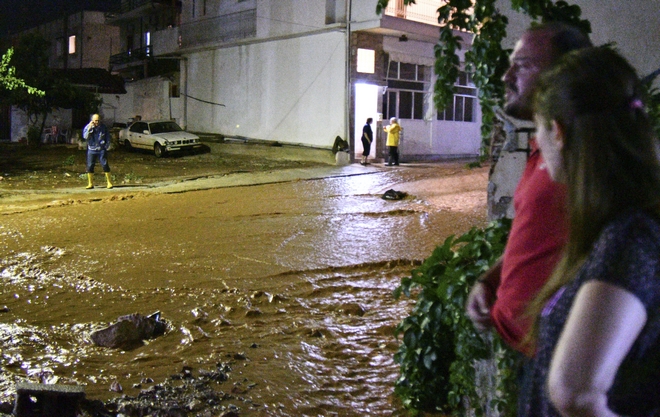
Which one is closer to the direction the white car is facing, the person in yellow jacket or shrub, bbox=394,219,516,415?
the person in yellow jacket

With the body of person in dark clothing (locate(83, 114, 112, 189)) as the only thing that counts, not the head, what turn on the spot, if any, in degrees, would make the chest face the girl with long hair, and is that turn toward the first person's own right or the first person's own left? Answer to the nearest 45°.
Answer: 0° — they already face them

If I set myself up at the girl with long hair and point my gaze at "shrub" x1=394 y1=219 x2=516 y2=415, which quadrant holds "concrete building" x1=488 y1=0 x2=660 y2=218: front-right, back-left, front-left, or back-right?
front-right

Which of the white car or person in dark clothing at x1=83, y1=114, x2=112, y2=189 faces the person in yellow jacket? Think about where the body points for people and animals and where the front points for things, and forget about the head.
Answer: the white car

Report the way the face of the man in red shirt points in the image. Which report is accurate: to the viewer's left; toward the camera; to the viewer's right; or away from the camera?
to the viewer's left

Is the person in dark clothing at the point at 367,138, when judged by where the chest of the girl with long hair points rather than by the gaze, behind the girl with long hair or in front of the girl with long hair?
in front

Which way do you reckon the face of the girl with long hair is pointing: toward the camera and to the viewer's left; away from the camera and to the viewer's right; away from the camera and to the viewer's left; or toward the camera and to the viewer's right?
away from the camera and to the viewer's left

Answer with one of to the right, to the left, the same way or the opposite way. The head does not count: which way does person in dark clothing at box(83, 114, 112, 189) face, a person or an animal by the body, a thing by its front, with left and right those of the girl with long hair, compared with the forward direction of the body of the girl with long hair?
the opposite way

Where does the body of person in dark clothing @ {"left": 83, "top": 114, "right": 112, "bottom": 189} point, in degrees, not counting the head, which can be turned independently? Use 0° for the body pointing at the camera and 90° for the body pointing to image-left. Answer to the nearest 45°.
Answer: approximately 0°

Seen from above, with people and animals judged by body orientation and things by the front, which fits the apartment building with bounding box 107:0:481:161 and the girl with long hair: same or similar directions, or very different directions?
very different directions

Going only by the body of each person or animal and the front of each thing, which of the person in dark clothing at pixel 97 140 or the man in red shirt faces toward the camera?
the person in dark clothing

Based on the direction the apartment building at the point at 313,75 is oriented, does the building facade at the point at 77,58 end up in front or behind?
behind

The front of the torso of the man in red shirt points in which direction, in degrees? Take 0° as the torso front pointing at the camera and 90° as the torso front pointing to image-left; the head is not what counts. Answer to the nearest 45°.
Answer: approximately 90°

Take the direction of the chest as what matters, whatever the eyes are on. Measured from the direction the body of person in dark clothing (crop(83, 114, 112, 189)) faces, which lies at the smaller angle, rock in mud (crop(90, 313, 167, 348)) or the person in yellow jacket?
the rock in mud
